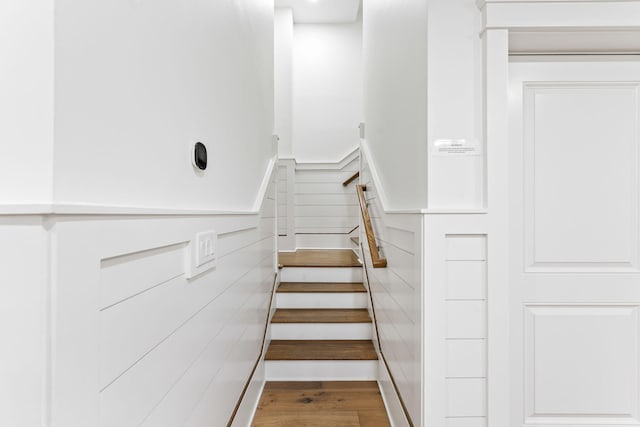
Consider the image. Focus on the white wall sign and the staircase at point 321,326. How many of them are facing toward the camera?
2

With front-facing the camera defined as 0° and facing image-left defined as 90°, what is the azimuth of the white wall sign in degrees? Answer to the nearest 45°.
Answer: approximately 0°

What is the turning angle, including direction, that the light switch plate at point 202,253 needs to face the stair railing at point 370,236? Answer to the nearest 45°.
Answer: approximately 90° to its left

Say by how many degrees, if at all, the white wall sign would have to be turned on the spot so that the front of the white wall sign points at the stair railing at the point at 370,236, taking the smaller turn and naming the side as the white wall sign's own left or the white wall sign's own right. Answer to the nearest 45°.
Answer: approximately 135° to the white wall sign's own right

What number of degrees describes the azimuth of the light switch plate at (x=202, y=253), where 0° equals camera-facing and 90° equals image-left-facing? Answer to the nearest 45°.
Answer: approximately 315°

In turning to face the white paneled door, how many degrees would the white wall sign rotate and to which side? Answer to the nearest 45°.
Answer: approximately 135° to its left

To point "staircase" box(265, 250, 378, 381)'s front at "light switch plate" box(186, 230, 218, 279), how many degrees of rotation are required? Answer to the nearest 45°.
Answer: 0° — it already faces it

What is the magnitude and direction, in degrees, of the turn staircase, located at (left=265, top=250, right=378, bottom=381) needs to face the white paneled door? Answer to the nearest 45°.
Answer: approximately 45° to its left
